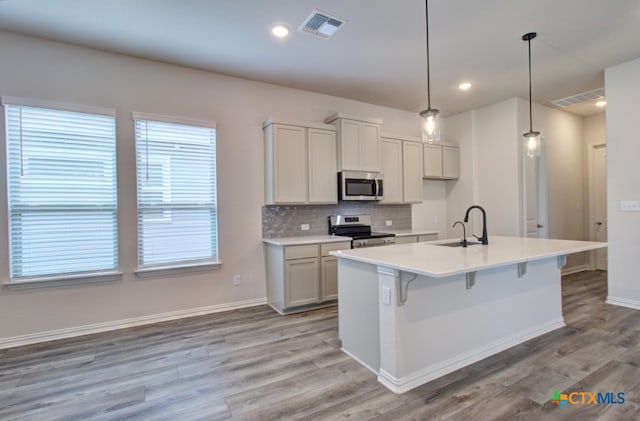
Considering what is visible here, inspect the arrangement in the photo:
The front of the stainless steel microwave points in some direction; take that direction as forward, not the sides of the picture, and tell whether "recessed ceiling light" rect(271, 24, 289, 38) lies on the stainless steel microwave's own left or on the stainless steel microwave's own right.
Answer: on the stainless steel microwave's own right

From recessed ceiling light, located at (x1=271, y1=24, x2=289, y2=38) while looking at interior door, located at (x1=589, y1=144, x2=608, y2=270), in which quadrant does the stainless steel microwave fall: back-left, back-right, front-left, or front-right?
front-left

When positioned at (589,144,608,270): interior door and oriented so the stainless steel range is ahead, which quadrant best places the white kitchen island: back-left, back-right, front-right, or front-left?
front-left

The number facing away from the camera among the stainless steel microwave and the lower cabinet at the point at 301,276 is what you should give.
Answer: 0

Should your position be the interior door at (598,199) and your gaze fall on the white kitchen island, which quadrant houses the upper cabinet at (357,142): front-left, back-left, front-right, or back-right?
front-right

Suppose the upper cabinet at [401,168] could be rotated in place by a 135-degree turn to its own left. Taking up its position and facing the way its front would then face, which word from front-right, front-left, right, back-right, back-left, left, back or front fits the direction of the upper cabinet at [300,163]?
back-left

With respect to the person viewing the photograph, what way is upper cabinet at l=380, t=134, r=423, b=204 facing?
facing the viewer and to the right of the viewer

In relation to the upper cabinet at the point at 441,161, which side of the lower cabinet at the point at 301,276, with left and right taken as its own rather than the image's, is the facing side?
left

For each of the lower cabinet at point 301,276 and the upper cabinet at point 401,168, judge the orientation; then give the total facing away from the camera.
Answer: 0

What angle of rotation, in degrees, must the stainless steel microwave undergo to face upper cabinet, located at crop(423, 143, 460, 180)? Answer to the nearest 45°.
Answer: approximately 90° to its left

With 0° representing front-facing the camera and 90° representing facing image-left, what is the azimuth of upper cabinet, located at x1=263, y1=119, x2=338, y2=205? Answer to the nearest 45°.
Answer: approximately 315°
